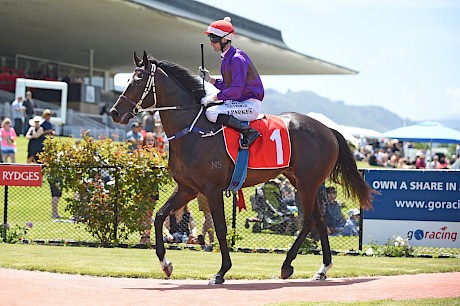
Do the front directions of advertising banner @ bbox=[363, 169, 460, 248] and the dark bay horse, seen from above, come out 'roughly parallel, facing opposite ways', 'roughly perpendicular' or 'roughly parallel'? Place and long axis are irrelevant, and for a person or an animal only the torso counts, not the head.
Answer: roughly perpendicular

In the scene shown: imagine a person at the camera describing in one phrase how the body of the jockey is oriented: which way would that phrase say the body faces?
to the viewer's left

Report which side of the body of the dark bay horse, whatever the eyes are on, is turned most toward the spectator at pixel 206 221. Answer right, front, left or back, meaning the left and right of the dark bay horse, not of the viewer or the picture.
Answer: right

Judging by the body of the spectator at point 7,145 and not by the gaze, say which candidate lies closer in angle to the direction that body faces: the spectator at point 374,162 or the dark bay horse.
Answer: the dark bay horse

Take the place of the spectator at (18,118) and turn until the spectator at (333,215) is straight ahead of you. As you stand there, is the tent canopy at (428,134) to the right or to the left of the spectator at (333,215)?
left

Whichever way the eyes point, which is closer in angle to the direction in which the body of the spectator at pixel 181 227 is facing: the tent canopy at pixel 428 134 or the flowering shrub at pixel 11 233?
the flowering shrub

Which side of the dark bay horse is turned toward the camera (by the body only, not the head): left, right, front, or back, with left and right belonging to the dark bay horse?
left

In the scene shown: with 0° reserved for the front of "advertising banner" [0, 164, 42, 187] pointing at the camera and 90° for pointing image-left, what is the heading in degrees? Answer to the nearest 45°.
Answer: approximately 0°

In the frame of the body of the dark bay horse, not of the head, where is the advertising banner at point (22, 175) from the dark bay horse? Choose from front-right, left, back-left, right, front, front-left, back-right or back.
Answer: front-right

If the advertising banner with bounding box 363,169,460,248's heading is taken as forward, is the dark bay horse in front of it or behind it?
in front

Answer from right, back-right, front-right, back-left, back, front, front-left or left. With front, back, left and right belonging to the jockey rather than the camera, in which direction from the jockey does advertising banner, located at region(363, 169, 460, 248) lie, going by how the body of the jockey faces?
back-right

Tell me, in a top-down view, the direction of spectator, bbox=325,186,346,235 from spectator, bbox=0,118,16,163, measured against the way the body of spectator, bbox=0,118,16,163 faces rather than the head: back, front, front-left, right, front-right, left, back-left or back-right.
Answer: front-left
